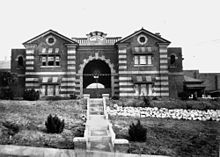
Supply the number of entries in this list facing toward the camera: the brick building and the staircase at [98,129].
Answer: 2

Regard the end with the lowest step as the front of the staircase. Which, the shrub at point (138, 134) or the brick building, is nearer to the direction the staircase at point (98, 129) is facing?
the shrub

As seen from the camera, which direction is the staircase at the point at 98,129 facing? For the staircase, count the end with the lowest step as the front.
toward the camera

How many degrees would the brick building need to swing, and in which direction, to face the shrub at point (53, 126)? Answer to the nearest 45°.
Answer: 0° — it already faces it

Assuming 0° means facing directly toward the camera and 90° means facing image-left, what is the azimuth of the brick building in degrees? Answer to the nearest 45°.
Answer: approximately 0°

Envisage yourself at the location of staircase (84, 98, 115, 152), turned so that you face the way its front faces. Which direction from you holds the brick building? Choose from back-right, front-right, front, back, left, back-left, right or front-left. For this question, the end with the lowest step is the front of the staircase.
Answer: back

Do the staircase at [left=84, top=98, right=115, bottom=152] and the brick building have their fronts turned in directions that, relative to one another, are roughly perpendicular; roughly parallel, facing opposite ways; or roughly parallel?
roughly parallel

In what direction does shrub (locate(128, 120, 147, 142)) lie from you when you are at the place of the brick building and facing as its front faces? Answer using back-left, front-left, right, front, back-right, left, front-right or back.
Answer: front

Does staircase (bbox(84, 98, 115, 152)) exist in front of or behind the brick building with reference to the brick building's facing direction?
in front
